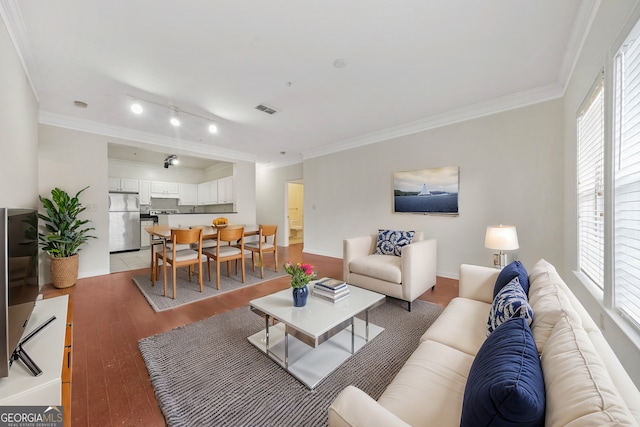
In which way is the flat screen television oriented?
to the viewer's right

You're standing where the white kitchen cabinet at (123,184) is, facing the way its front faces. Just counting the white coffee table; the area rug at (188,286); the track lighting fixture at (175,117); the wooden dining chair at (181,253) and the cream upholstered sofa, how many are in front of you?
5

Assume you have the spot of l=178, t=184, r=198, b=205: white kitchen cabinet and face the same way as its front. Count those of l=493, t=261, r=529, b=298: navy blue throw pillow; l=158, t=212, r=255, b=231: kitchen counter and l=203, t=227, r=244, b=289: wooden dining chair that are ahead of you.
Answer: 3

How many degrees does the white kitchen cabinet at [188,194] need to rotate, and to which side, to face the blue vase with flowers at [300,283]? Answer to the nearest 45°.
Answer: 0° — it already faces it
